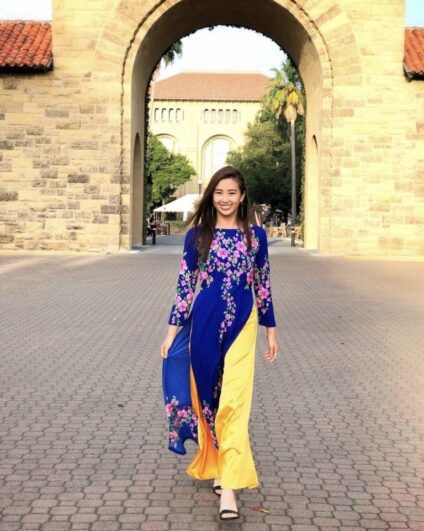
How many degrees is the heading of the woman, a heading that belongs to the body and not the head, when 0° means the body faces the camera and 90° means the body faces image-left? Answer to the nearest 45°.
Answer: approximately 0°

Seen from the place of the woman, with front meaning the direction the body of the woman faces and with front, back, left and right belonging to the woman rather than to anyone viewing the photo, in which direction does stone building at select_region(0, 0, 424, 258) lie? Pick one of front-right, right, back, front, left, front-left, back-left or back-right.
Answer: back

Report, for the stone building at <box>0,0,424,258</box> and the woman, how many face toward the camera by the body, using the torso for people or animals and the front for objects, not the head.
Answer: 2

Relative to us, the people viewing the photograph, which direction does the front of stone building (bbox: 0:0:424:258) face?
facing the viewer

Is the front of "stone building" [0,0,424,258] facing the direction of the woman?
yes

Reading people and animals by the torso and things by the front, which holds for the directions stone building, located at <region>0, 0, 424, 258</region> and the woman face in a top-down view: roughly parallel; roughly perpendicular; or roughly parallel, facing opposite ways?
roughly parallel

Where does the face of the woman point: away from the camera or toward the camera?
toward the camera
